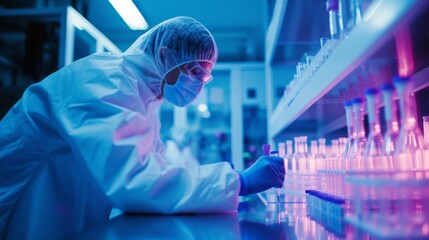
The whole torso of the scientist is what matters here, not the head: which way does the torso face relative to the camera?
to the viewer's right

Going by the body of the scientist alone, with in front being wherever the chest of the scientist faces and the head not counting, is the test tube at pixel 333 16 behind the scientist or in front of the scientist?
in front

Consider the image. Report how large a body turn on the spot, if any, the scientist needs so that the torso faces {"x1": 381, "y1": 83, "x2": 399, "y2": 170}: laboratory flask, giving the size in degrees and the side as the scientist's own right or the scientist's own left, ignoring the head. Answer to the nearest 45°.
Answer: approximately 45° to the scientist's own right

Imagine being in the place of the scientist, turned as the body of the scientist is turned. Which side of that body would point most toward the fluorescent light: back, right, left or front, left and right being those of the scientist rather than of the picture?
left

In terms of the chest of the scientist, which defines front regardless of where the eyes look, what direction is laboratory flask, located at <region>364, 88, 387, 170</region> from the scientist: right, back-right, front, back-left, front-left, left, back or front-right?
front-right
